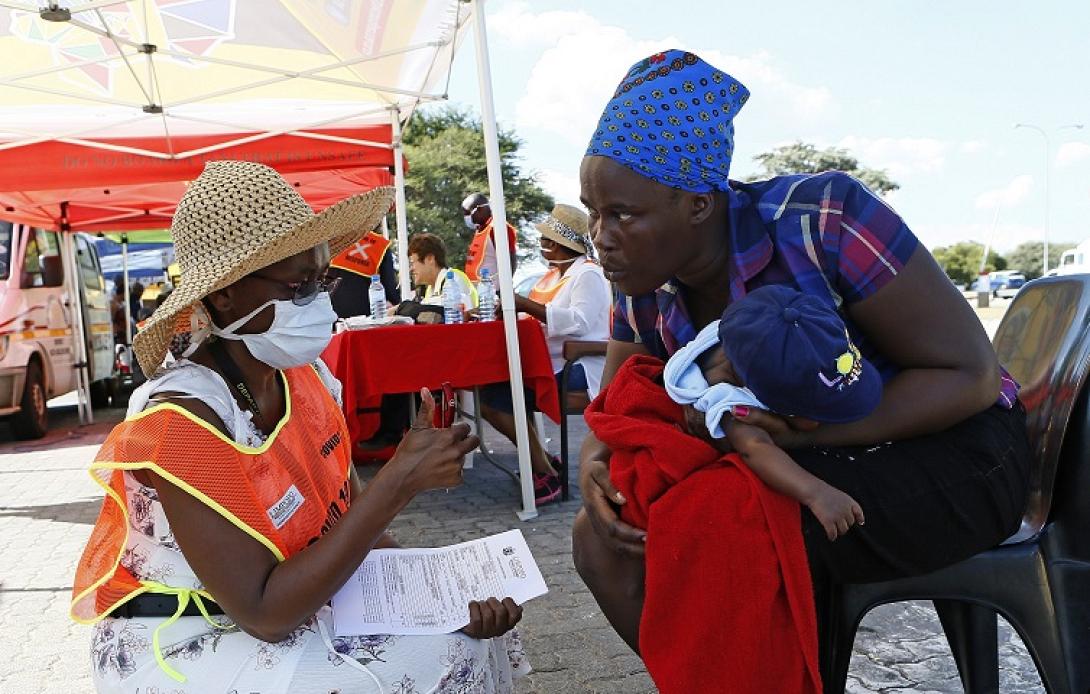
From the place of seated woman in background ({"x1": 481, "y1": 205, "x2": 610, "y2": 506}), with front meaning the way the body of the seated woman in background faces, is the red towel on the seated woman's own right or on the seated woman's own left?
on the seated woman's own left

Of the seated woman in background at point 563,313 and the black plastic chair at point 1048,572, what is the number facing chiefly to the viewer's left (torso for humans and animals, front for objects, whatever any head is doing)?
2

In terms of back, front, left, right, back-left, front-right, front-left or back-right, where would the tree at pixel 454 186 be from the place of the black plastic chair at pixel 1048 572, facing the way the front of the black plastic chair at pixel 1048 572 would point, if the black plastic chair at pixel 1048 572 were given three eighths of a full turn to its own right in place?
left

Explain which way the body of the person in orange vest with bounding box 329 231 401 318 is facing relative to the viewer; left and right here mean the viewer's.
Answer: facing away from the viewer and to the right of the viewer

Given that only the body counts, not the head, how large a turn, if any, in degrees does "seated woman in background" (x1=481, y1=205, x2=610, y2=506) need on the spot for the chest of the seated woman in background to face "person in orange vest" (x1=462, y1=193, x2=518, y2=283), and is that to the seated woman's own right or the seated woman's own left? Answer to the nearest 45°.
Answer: approximately 45° to the seated woman's own right

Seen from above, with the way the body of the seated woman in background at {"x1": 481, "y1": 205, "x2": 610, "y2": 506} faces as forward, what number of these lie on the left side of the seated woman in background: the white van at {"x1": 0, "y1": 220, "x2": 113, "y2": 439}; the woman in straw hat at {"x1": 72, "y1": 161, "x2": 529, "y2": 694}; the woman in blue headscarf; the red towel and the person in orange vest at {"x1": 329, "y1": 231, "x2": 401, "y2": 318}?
3

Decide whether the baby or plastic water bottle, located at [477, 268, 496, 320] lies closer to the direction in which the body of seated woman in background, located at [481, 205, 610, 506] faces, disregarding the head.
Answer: the plastic water bottle

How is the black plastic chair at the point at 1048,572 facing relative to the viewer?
to the viewer's left

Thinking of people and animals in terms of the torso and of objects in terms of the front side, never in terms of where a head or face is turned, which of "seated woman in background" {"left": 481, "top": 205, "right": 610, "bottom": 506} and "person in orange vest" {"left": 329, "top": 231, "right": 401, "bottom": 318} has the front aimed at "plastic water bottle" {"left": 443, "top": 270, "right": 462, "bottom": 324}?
the seated woman in background

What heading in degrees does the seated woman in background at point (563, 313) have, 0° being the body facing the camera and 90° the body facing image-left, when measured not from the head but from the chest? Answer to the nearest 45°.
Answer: approximately 90°

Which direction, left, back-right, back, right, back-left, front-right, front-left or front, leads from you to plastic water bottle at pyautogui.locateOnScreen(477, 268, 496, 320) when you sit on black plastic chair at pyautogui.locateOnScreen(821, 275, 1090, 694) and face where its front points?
front-right

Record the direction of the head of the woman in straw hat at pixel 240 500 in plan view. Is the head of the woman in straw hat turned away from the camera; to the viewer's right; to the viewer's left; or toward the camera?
to the viewer's right

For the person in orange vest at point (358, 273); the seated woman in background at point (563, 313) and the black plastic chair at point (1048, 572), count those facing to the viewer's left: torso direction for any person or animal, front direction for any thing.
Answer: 2

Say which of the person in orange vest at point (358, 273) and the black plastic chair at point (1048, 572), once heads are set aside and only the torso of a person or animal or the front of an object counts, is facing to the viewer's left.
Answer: the black plastic chair
